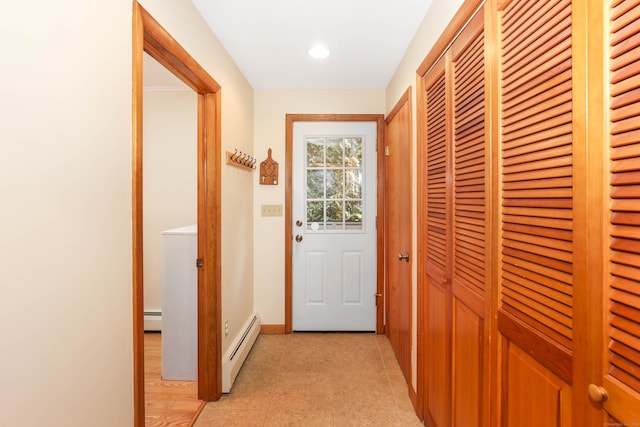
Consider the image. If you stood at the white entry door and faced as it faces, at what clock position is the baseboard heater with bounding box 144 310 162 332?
The baseboard heater is roughly at 3 o'clock from the white entry door.

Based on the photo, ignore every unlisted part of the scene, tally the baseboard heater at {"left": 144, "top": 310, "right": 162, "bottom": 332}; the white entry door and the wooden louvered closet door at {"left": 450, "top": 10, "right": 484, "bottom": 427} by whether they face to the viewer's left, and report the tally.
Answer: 1

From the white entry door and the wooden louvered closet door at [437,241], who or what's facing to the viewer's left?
the wooden louvered closet door

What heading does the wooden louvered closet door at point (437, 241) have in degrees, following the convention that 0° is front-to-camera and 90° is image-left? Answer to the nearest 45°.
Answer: approximately 90°

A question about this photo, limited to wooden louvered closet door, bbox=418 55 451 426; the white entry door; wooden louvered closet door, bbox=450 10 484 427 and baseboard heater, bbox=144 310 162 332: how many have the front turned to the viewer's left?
2

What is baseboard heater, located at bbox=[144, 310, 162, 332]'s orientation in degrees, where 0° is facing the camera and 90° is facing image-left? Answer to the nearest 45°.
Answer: approximately 0°

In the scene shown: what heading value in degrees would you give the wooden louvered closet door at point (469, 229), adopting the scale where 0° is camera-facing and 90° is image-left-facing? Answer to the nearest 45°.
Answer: approximately 90°

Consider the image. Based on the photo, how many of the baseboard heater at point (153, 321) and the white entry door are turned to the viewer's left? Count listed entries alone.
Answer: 0

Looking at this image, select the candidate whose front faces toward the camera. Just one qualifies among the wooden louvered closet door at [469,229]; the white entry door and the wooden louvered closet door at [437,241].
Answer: the white entry door

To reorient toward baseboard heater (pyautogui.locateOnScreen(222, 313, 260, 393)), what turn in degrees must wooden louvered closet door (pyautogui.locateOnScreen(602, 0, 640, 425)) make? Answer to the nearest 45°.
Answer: approximately 45° to its right

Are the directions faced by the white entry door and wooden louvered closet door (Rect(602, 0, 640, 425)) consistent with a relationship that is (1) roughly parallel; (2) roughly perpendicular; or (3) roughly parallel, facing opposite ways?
roughly perpendicular
